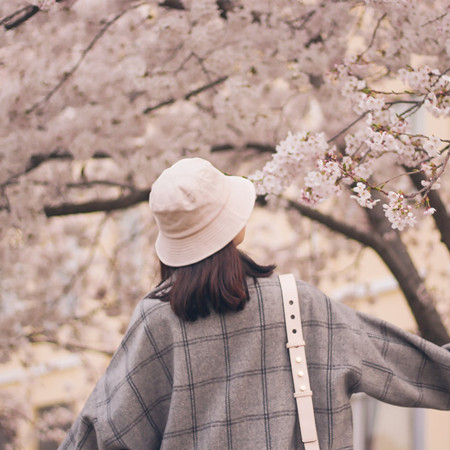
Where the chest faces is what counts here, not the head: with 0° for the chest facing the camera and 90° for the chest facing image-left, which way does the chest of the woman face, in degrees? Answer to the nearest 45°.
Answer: approximately 180°

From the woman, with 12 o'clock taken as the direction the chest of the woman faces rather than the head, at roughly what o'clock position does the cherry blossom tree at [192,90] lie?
The cherry blossom tree is roughly at 12 o'clock from the woman.
